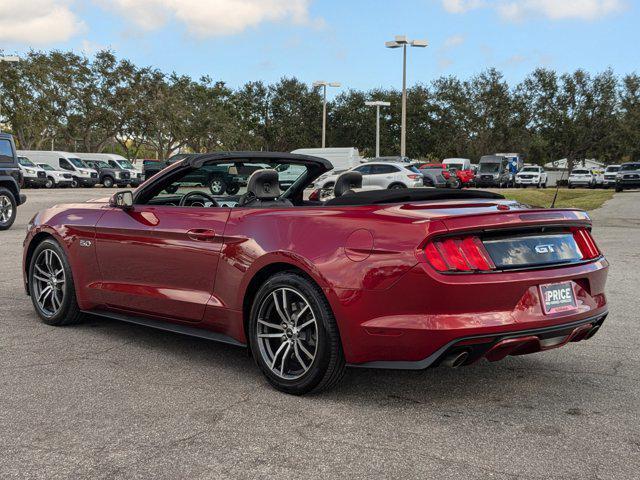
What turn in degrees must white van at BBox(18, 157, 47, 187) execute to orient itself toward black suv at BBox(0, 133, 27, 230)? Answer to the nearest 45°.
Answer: approximately 45° to its right

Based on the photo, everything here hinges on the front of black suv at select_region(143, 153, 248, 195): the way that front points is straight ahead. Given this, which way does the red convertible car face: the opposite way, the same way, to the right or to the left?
the opposite way

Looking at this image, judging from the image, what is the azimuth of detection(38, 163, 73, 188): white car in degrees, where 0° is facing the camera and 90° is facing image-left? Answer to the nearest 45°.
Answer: approximately 315°

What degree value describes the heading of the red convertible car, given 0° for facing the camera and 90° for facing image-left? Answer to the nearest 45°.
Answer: approximately 135°

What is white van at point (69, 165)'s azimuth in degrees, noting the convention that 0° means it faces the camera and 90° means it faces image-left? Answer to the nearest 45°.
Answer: approximately 315°
